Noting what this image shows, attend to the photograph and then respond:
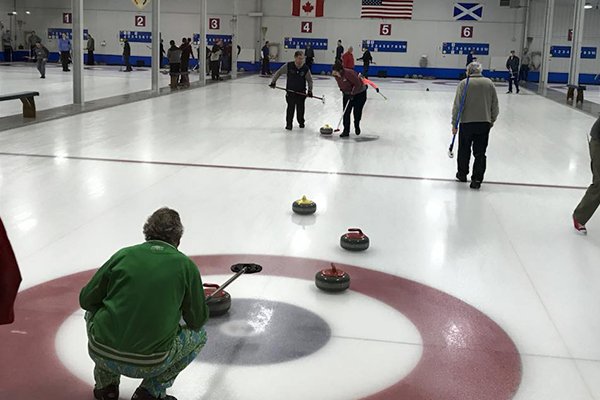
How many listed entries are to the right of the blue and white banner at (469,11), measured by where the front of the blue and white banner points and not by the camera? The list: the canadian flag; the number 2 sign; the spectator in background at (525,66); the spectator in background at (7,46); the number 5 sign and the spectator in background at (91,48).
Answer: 5

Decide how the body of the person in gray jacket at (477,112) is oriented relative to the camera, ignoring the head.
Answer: away from the camera

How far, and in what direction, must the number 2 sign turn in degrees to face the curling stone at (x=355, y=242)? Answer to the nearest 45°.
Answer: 0° — it already faces it

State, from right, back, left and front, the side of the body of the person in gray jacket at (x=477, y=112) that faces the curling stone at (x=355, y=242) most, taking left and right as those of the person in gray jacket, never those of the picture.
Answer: back

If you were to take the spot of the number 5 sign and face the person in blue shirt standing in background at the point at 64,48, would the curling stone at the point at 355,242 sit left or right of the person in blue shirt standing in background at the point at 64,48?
left

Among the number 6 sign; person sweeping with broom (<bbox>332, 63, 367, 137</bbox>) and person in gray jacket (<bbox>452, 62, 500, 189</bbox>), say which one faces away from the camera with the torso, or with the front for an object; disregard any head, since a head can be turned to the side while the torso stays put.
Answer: the person in gray jacket

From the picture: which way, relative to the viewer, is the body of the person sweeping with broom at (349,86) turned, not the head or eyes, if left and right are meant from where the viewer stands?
facing the viewer and to the left of the viewer

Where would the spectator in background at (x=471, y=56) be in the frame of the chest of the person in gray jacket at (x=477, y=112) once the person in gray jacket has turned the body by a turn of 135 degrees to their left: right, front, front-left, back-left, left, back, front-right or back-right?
back-right

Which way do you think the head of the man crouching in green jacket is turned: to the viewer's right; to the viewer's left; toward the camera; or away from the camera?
away from the camera

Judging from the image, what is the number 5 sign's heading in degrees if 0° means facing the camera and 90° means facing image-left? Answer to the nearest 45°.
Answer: approximately 0°

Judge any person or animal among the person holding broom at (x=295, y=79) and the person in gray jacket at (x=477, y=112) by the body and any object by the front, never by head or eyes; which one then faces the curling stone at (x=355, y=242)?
the person holding broom

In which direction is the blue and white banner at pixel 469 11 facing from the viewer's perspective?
toward the camera

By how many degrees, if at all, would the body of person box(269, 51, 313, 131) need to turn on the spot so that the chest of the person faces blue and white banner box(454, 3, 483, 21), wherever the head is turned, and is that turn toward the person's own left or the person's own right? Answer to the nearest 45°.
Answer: approximately 180°

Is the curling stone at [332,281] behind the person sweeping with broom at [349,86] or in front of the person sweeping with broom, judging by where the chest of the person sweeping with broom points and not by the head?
in front

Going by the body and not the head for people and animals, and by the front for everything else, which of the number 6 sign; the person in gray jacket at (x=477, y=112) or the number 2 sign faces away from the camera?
the person in gray jacket

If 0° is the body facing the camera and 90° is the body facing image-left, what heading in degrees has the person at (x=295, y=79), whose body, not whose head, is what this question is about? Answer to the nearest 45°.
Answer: approximately 0°

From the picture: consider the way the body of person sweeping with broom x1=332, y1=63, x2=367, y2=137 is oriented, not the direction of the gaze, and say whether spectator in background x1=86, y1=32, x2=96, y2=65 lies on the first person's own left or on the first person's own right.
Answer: on the first person's own right
